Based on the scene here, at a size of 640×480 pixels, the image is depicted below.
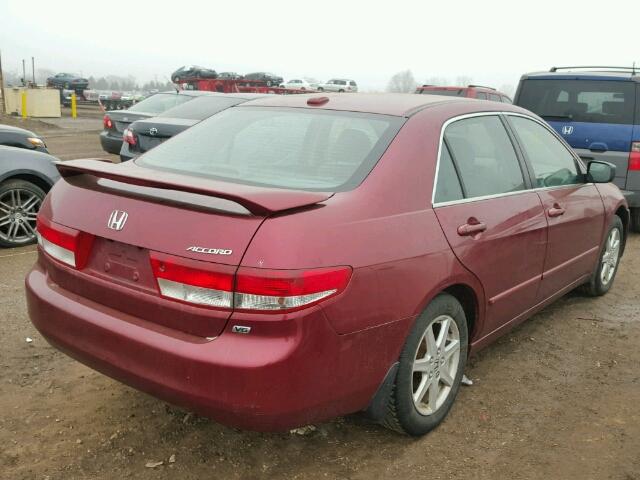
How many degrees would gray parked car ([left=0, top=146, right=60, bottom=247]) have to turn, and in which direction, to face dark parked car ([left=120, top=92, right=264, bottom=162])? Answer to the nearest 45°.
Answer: approximately 45° to its left

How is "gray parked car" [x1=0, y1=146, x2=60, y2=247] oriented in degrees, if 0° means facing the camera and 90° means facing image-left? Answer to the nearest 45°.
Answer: approximately 270°

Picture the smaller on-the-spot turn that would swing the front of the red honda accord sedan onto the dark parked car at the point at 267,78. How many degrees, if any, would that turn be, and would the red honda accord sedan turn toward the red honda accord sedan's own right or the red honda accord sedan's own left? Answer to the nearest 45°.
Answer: approximately 45° to the red honda accord sedan's own left

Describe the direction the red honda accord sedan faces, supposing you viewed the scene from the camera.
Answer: facing away from the viewer and to the right of the viewer

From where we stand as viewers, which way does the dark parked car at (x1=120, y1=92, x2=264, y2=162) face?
facing away from the viewer and to the right of the viewer

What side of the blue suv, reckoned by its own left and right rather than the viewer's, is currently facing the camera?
back

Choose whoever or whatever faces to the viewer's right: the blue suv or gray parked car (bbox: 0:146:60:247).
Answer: the gray parked car

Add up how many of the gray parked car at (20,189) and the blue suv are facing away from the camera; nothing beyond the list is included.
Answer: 1
